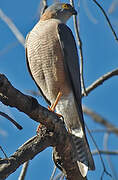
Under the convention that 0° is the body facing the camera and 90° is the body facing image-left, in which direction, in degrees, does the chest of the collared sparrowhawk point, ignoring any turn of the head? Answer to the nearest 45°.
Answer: approximately 45°
